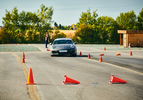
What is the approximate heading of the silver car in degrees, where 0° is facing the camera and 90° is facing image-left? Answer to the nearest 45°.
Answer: approximately 0°
